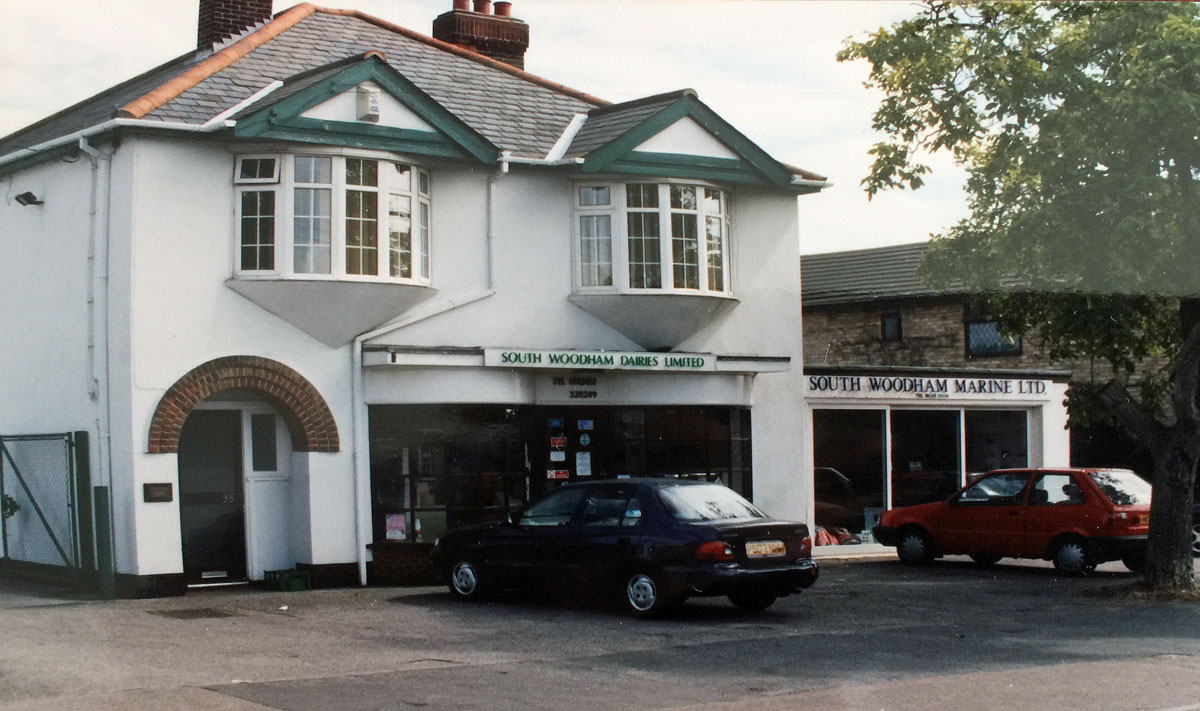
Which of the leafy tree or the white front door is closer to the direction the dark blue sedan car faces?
the white front door

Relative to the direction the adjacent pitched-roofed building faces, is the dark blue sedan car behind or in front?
in front

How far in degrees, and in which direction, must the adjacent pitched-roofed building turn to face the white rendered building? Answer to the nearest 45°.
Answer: approximately 45° to its right

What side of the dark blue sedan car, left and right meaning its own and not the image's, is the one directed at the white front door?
front

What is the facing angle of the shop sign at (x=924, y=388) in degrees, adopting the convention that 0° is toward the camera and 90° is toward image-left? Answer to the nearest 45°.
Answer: approximately 0°

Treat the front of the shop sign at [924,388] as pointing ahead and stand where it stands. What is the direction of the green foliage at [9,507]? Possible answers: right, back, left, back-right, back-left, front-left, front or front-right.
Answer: front-right

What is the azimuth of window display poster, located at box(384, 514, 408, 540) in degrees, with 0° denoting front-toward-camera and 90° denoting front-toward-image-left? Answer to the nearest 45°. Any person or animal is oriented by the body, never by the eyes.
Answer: approximately 0°

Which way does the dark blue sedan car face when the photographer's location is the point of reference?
facing away from the viewer and to the left of the viewer

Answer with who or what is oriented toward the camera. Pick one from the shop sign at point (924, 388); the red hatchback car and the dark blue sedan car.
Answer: the shop sign

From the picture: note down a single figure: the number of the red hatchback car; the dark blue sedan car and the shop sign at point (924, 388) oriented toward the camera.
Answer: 1

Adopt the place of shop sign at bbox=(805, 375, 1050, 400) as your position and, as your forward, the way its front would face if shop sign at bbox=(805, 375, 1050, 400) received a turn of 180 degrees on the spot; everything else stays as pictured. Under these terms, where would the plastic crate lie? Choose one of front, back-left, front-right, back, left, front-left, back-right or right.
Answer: back-left
